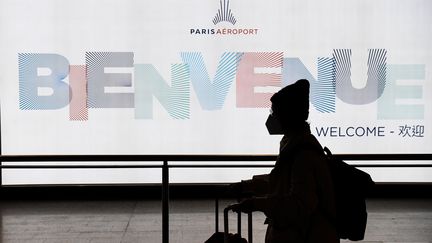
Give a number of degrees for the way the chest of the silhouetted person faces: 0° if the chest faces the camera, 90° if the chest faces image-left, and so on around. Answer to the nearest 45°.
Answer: approximately 90°

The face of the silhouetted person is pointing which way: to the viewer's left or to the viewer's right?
to the viewer's left
